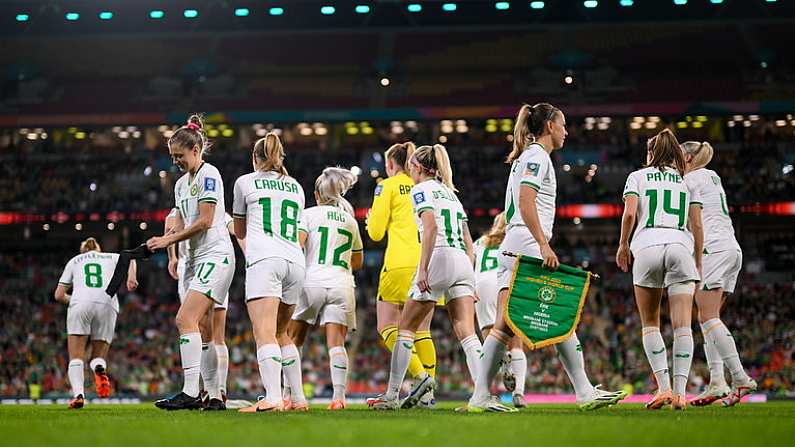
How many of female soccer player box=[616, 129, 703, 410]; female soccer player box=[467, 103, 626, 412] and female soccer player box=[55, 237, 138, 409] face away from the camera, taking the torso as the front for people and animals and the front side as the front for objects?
2

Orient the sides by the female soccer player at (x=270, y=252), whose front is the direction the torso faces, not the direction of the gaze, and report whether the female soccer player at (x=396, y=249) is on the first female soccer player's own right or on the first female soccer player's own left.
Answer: on the first female soccer player's own right

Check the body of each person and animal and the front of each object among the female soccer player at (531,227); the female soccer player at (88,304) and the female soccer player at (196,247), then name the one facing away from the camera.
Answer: the female soccer player at (88,304)

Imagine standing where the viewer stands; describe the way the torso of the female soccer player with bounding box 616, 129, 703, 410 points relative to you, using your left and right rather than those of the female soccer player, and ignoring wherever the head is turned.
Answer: facing away from the viewer

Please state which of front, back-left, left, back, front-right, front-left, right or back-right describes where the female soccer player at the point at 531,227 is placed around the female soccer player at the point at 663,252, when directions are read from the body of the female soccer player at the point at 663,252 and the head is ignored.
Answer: back-left

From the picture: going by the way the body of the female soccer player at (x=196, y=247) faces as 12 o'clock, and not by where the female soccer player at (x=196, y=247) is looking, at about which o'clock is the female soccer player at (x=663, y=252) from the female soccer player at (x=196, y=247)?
the female soccer player at (x=663, y=252) is roughly at 8 o'clock from the female soccer player at (x=196, y=247).

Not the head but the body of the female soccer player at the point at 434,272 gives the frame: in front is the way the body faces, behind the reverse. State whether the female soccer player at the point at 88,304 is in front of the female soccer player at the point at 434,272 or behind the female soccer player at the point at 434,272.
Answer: in front

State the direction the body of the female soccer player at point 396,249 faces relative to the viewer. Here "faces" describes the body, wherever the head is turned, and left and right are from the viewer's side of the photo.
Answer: facing away from the viewer and to the left of the viewer

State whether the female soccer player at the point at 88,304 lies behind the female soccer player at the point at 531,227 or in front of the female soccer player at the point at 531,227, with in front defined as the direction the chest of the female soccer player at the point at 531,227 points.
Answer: behind

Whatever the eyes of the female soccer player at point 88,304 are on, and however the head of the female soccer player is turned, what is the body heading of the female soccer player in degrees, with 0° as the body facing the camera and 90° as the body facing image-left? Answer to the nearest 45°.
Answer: approximately 180°
